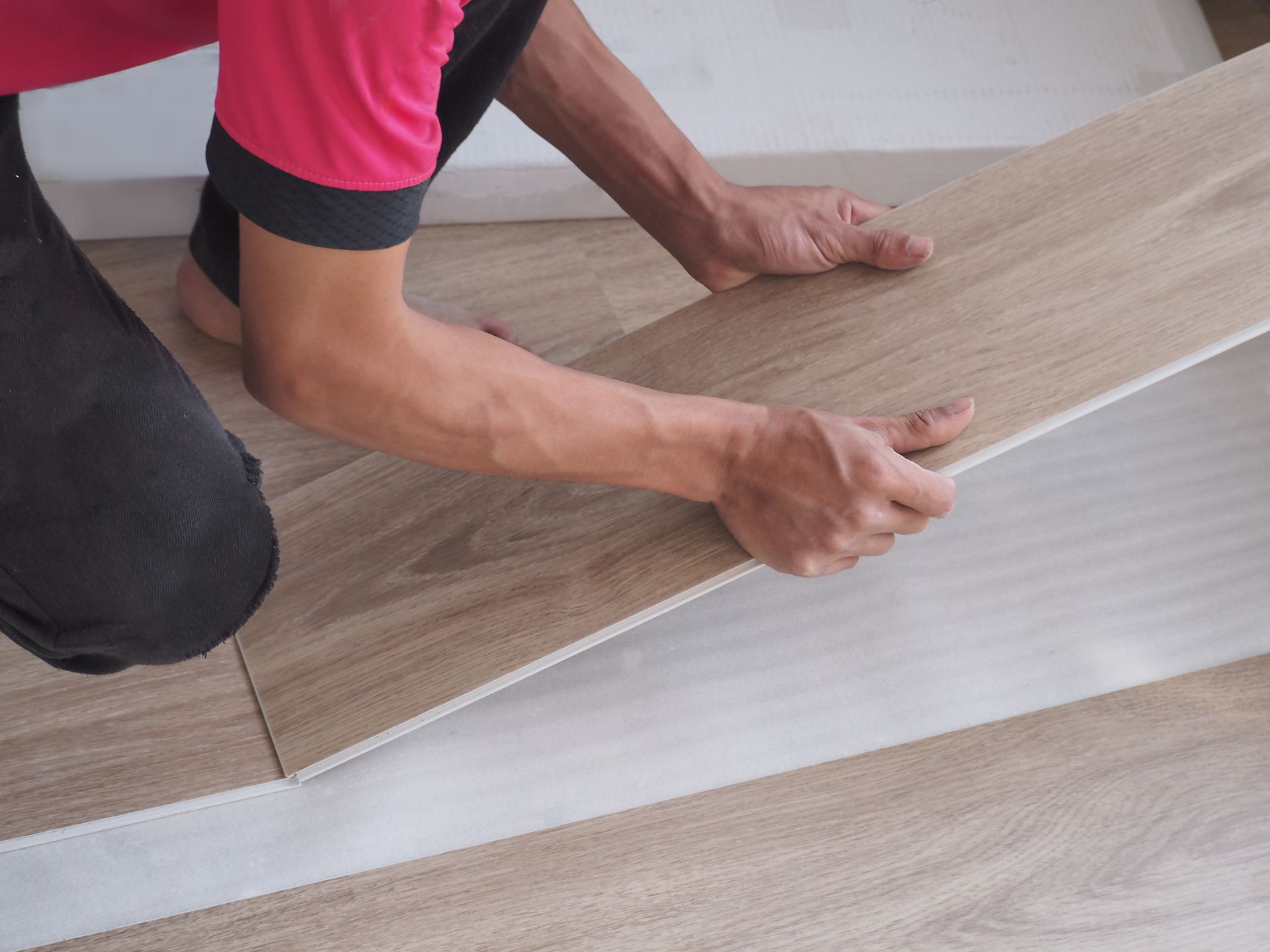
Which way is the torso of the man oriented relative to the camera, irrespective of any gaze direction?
to the viewer's right

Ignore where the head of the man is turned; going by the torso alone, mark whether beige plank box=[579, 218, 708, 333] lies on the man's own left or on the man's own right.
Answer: on the man's own left
